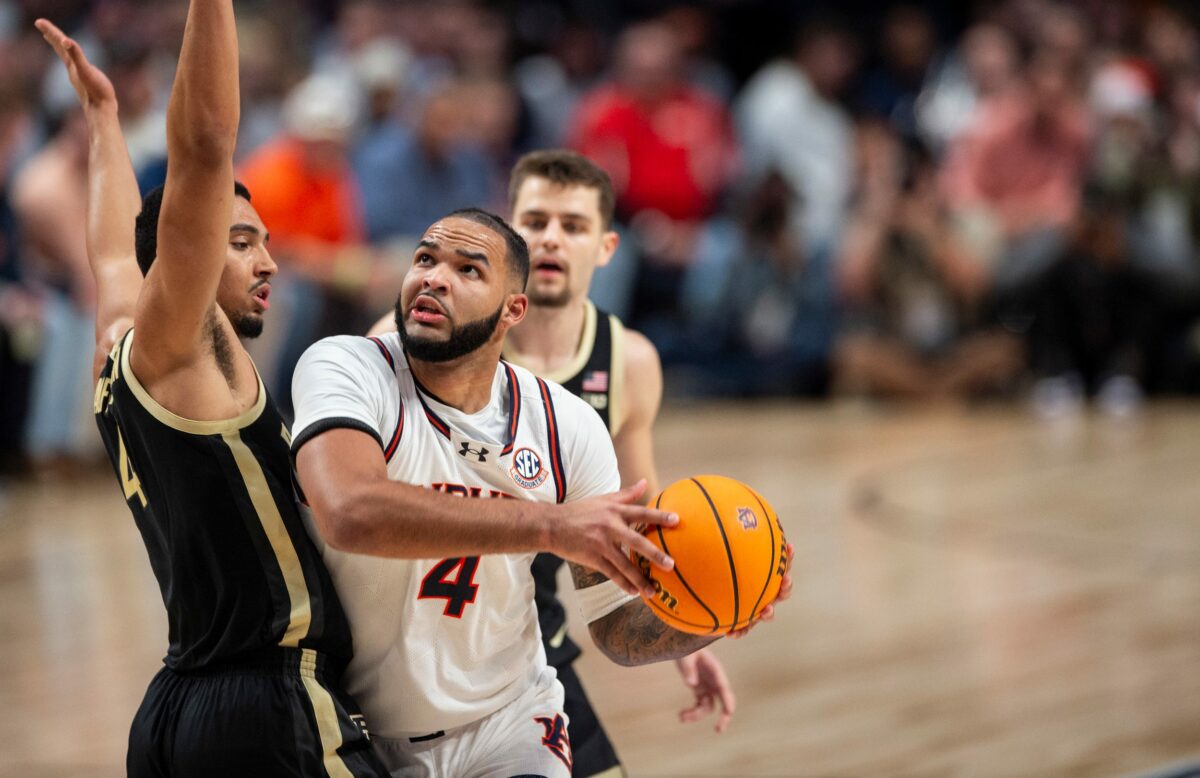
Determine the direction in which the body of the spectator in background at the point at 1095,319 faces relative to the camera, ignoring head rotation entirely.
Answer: toward the camera

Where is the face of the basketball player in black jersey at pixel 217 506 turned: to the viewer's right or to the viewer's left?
to the viewer's right

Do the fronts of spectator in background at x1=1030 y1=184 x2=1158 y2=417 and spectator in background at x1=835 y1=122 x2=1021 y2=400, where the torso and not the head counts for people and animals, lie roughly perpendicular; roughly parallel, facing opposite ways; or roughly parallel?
roughly parallel

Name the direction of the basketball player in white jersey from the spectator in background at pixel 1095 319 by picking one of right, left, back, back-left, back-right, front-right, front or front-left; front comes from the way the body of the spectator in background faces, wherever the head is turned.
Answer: front

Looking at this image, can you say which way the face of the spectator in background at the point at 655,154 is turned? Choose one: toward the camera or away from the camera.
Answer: toward the camera

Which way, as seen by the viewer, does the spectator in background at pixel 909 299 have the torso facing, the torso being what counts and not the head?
toward the camera

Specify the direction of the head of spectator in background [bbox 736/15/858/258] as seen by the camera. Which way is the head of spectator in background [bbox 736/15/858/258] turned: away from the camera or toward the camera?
toward the camera

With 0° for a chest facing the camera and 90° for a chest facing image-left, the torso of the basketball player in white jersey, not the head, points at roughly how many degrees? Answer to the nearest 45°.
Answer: approximately 0°

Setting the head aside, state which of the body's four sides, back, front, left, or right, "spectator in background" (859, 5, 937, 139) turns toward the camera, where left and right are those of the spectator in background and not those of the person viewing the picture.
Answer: front

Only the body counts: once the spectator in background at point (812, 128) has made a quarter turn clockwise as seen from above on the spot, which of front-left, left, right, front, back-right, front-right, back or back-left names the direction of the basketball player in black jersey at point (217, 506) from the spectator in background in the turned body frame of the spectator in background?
front-left

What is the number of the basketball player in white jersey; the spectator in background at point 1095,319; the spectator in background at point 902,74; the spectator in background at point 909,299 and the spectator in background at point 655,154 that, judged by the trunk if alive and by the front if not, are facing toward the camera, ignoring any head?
5

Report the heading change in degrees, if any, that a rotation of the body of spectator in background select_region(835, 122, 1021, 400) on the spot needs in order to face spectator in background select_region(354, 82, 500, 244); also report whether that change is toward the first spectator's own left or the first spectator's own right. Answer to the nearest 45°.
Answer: approximately 45° to the first spectator's own right

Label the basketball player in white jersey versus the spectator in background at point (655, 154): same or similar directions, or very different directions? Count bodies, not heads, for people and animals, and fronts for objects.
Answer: same or similar directions

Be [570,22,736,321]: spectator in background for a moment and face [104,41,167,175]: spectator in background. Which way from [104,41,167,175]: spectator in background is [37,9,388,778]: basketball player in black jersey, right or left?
left
